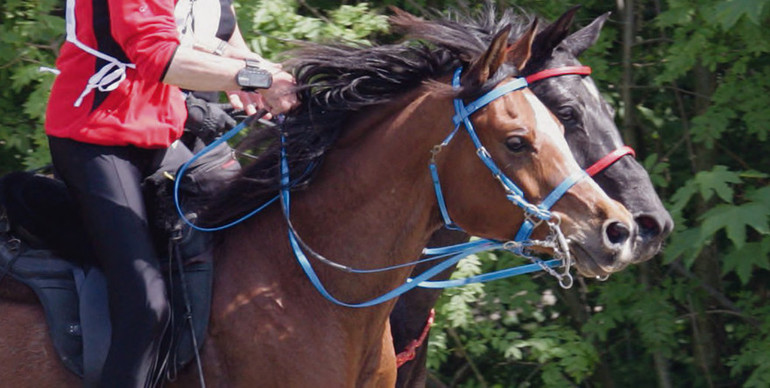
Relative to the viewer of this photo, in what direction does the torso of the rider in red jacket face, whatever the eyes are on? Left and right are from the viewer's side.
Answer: facing to the right of the viewer
